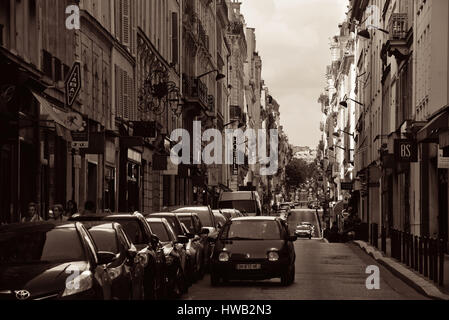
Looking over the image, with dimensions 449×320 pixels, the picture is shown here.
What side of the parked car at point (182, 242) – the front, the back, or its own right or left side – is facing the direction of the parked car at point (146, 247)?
front

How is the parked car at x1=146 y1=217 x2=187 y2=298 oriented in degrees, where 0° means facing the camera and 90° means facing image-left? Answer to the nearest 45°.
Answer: approximately 0°

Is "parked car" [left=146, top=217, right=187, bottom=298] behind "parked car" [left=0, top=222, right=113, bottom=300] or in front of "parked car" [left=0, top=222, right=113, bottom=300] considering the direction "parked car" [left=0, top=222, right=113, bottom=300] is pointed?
behind

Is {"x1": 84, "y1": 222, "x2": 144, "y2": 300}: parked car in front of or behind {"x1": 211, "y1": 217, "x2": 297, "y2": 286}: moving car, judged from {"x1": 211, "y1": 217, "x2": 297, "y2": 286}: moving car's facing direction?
in front

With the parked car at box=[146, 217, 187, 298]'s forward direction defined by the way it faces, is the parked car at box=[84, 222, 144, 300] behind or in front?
in front
